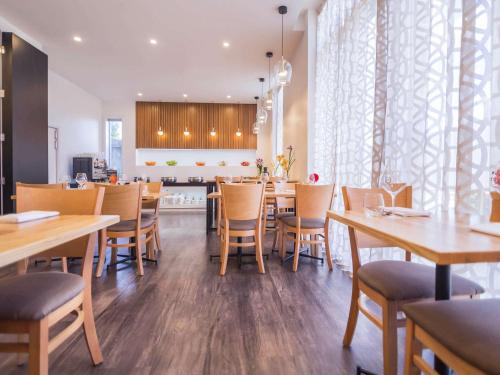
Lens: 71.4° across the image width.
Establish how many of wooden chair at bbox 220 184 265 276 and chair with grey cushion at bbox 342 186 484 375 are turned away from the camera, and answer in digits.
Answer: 1

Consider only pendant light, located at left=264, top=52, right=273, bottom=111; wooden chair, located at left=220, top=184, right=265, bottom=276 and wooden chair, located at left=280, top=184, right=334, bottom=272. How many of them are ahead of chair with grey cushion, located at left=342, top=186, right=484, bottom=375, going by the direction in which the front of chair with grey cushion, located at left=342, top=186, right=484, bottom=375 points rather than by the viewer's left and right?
0

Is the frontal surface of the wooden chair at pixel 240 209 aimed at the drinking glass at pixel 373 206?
no

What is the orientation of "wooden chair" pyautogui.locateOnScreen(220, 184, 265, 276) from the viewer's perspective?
away from the camera

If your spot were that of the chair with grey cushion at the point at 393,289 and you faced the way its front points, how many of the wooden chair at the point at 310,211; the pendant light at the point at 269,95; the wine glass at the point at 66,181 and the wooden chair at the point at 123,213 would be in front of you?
0

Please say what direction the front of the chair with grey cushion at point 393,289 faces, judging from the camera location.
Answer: facing the viewer and to the right of the viewer

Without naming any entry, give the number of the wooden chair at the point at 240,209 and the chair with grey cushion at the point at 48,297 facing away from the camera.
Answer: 1

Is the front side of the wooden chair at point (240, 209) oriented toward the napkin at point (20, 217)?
no

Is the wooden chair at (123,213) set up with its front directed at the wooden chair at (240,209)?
no

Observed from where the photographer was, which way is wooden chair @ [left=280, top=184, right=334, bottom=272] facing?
facing away from the viewer and to the left of the viewer

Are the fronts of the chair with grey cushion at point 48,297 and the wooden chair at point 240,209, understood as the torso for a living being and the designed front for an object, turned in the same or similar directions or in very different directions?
very different directions

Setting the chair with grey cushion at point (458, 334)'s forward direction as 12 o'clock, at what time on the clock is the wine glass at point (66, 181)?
The wine glass is roughly at 11 o'clock from the chair with grey cushion.

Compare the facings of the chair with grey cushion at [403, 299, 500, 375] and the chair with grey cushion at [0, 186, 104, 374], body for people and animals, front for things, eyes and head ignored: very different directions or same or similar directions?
very different directions
